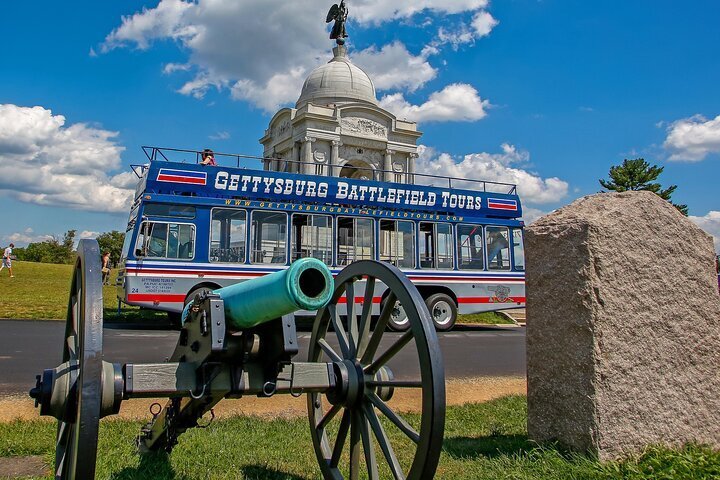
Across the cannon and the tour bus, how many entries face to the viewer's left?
1

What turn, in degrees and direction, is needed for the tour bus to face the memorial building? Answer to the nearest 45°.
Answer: approximately 90° to its right

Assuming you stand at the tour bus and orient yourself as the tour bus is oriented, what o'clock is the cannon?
The cannon is roughly at 9 o'clock from the tour bus.

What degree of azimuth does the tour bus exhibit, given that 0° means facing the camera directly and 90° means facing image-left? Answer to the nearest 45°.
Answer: approximately 90°

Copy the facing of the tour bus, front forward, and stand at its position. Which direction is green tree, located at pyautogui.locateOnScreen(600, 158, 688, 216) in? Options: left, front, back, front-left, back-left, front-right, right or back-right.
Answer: back-right

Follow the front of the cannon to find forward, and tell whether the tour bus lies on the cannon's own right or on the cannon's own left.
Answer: on the cannon's own left

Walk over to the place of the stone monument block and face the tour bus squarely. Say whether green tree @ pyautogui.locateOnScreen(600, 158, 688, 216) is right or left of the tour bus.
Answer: right
